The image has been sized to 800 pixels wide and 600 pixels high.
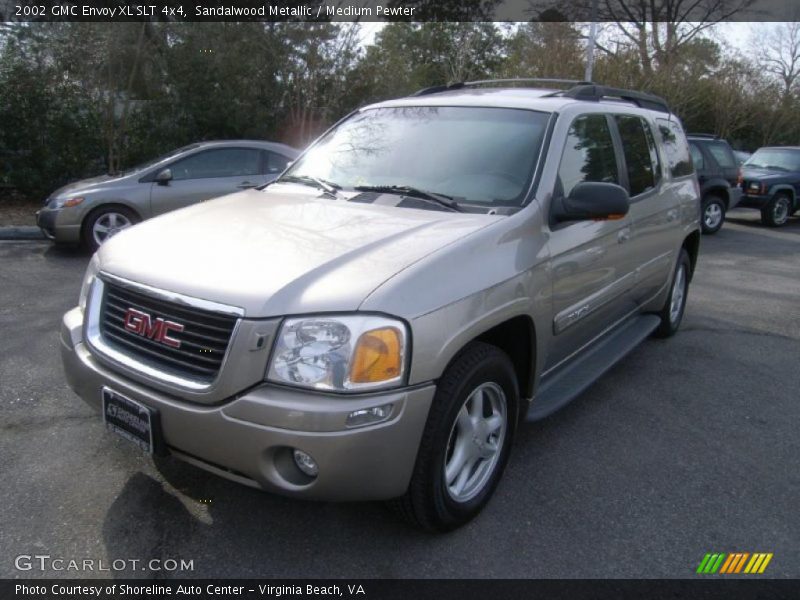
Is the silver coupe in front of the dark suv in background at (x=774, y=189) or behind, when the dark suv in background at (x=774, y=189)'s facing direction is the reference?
in front

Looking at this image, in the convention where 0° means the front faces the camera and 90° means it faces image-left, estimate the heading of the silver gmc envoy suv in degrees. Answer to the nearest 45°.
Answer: approximately 45°

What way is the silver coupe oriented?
to the viewer's left

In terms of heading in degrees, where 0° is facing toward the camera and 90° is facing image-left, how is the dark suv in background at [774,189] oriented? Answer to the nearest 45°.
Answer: approximately 45°

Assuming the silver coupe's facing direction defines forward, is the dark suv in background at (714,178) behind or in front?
behind

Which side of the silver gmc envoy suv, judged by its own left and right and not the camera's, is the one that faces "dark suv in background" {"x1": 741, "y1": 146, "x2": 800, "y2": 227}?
back

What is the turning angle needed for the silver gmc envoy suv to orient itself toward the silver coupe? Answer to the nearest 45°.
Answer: approximately 90° to its right

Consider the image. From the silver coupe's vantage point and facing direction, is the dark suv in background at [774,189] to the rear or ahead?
to the rear
